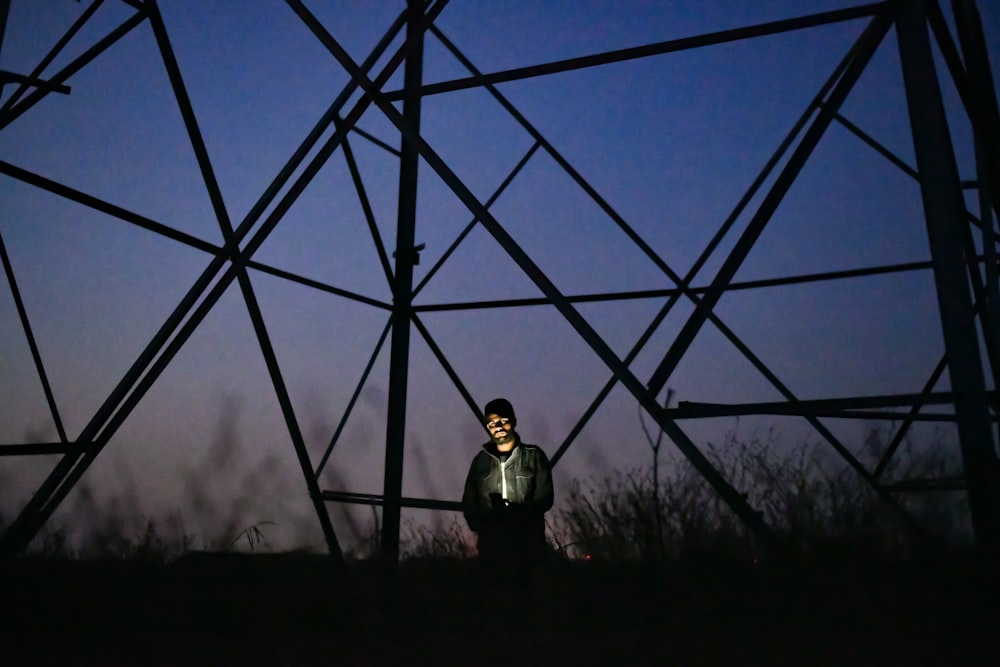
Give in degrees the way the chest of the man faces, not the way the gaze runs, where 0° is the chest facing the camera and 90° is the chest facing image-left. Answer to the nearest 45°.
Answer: approximately 0°
